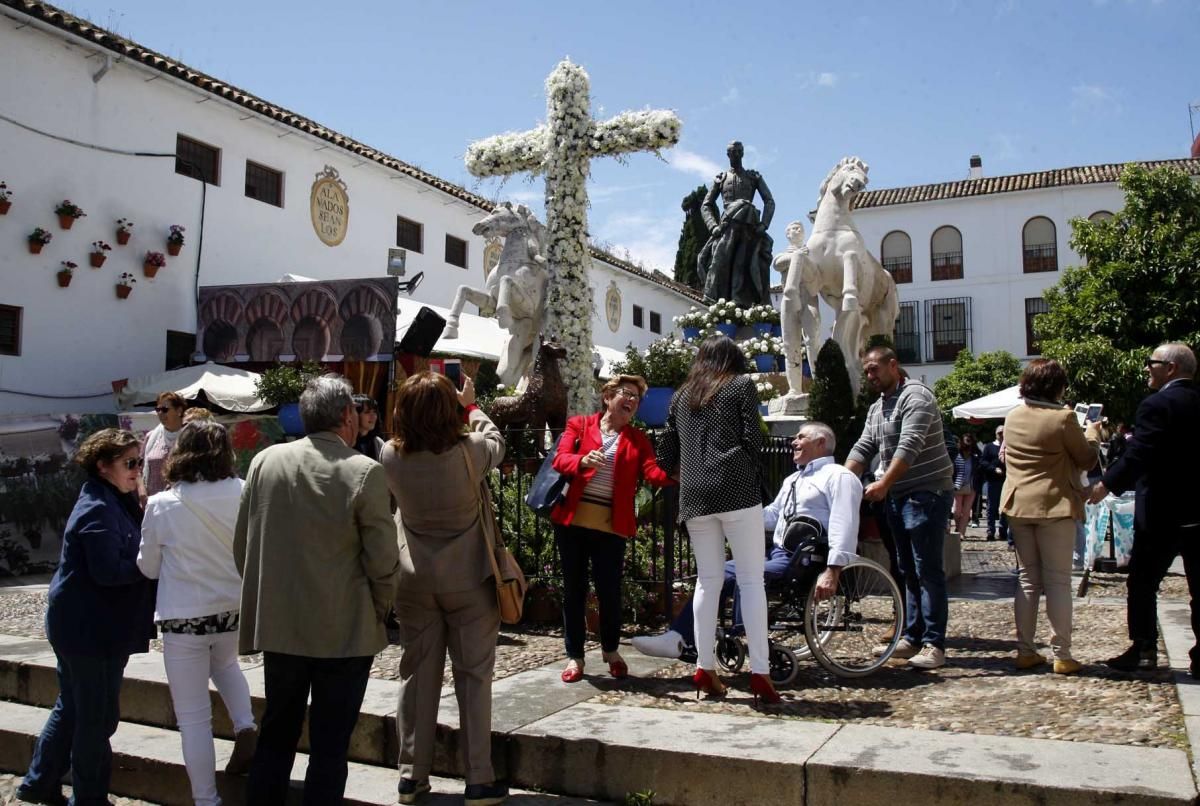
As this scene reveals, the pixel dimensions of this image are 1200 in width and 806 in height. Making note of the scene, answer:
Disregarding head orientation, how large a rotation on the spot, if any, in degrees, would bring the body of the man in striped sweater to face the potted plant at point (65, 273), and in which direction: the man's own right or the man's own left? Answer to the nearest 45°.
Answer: approximately 90° to the man's own right

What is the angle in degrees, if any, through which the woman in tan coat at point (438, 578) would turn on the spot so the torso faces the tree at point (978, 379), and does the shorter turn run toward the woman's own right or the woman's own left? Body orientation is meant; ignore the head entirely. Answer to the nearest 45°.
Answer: approximately 45° to the woman's own right

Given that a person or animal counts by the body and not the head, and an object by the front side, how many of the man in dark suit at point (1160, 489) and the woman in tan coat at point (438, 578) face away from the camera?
1

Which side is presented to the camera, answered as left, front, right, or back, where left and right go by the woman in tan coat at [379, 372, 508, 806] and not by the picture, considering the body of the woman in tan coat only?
back

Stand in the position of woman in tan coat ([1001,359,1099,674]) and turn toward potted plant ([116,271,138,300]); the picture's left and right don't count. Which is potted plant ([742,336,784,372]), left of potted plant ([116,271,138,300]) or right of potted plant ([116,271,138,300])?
right

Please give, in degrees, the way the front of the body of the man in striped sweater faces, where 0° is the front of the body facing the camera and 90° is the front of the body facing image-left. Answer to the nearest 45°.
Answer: approximately 45°

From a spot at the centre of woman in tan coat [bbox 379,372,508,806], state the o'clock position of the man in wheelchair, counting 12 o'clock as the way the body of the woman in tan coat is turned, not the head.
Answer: The man in wheelchair is roughly at 2 o'clock from the woman in tan coat.

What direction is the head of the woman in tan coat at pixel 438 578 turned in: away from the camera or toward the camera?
away from the camera

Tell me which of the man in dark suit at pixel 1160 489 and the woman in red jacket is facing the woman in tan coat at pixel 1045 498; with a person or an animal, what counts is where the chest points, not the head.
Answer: the man in dark suit

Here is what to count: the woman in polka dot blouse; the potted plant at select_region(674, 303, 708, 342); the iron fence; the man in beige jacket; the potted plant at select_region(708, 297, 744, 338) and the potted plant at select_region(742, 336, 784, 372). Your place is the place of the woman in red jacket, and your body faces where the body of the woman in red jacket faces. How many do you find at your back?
4

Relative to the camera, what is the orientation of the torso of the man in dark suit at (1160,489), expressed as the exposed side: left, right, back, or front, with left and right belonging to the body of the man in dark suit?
left

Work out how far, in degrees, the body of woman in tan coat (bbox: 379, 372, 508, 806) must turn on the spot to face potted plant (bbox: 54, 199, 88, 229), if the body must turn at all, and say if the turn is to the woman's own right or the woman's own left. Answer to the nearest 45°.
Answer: approximately 45° to the woman's own left

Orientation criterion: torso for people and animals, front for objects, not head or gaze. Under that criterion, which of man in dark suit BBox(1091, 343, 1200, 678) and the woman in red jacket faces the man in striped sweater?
the man in dark suit

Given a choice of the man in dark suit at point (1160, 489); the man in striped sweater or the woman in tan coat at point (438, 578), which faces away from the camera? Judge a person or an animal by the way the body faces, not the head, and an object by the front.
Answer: the woman in tan coat
